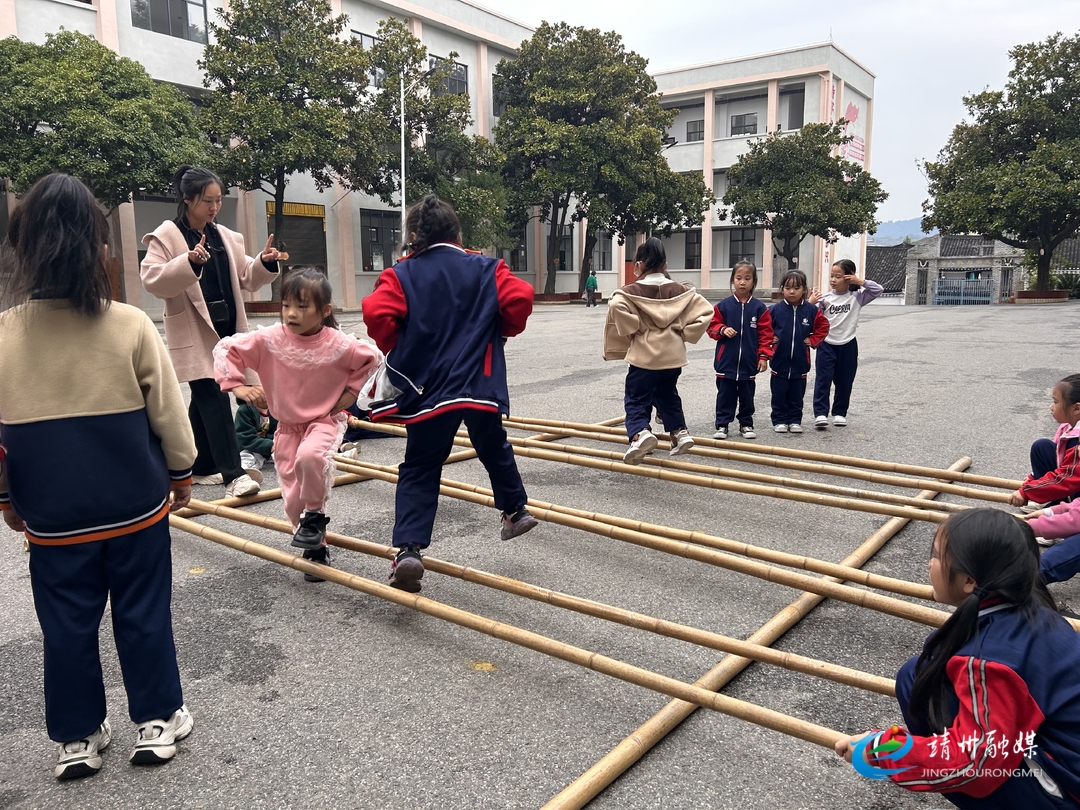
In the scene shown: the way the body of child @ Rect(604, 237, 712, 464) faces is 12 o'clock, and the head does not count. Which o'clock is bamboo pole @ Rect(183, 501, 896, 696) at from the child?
The bamboo pole is roughly at 6 o'clock from the child.

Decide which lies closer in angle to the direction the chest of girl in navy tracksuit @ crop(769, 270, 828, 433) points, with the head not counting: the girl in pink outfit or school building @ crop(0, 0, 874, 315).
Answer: the girl in pink outfit

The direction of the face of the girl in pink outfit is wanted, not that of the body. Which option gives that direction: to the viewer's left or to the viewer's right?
to the viewer's left

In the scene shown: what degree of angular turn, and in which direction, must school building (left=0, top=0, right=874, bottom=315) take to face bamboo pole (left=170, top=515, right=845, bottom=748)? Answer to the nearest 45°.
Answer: approximately 45° to its right

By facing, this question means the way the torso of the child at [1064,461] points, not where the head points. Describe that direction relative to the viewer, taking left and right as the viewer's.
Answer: facing to the left of the viewer

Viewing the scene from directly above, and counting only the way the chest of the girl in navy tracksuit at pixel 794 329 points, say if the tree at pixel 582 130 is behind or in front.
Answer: behind

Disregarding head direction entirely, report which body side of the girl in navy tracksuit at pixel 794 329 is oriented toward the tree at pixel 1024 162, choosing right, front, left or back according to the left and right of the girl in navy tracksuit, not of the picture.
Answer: back

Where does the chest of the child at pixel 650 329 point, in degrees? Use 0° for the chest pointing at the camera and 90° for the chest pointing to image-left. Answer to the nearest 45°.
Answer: approximately 180°
